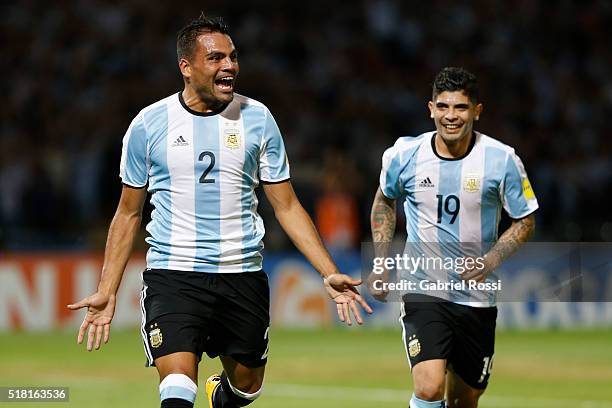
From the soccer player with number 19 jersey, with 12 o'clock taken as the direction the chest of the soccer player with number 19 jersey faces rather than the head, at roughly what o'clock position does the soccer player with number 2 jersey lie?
The soccer player with number 2 jersey is roughly at 2 o'clock from the soccer player with number 19 jersey.

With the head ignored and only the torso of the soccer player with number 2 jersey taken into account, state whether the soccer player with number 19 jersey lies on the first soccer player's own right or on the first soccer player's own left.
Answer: on the first soccer player's own left

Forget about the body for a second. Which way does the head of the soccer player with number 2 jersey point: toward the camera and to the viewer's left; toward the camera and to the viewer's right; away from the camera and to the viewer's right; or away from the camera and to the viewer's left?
toward the camera and to the viewer's right

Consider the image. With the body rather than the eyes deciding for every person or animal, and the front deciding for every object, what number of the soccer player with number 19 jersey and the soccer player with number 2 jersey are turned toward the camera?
2

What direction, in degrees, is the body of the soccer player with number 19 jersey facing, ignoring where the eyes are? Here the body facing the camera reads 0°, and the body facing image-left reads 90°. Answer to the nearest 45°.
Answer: approximately 0°

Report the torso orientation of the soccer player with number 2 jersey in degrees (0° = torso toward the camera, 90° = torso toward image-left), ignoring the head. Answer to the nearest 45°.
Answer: approximately 0°
